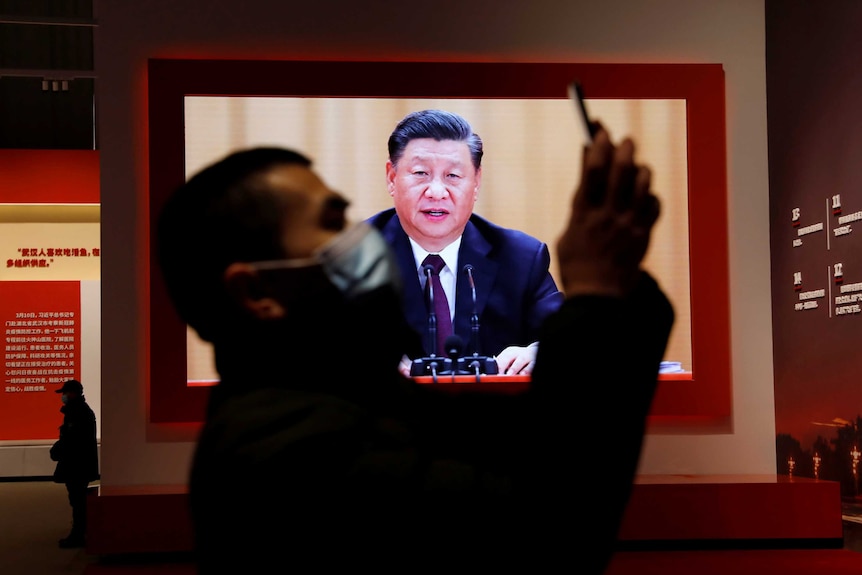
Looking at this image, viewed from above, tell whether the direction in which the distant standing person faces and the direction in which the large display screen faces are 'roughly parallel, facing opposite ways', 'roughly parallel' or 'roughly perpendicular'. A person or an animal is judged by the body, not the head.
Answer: roughly perpendicular

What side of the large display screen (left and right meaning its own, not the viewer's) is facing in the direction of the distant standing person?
right

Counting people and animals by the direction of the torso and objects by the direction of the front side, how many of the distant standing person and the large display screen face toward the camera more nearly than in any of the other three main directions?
1

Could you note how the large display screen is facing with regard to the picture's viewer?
facing the viewer

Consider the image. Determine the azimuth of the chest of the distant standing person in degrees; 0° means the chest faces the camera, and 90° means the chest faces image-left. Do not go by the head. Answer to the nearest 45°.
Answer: approximately 90°
